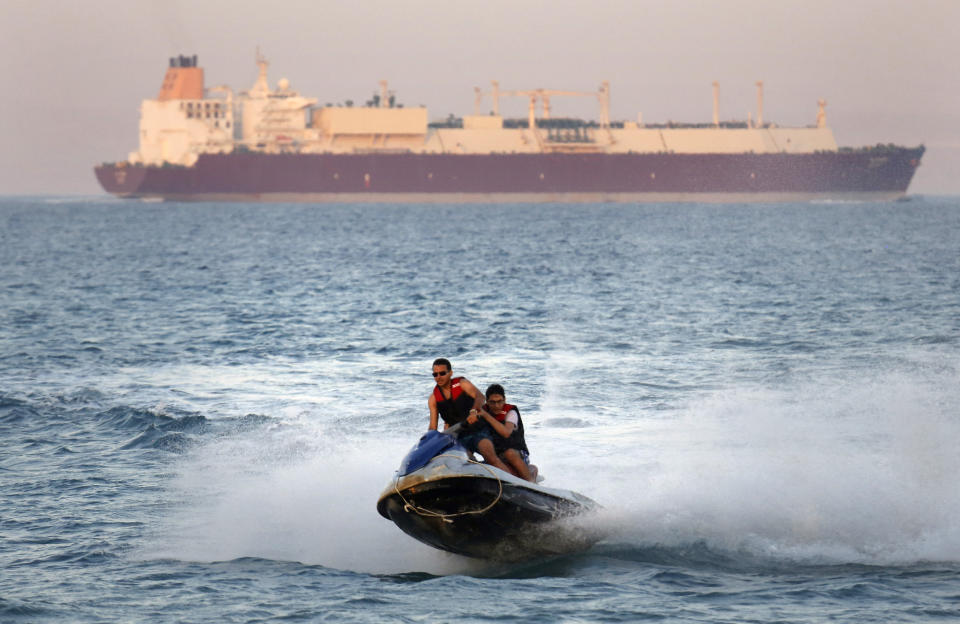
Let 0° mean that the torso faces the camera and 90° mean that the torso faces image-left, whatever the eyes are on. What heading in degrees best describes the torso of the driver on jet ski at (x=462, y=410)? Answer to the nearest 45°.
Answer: approximately 45°

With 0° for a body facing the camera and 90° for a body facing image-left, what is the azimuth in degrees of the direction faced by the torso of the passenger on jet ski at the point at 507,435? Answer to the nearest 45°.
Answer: approximately 45°

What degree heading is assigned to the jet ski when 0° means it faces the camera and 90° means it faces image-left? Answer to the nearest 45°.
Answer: approximately 45°
